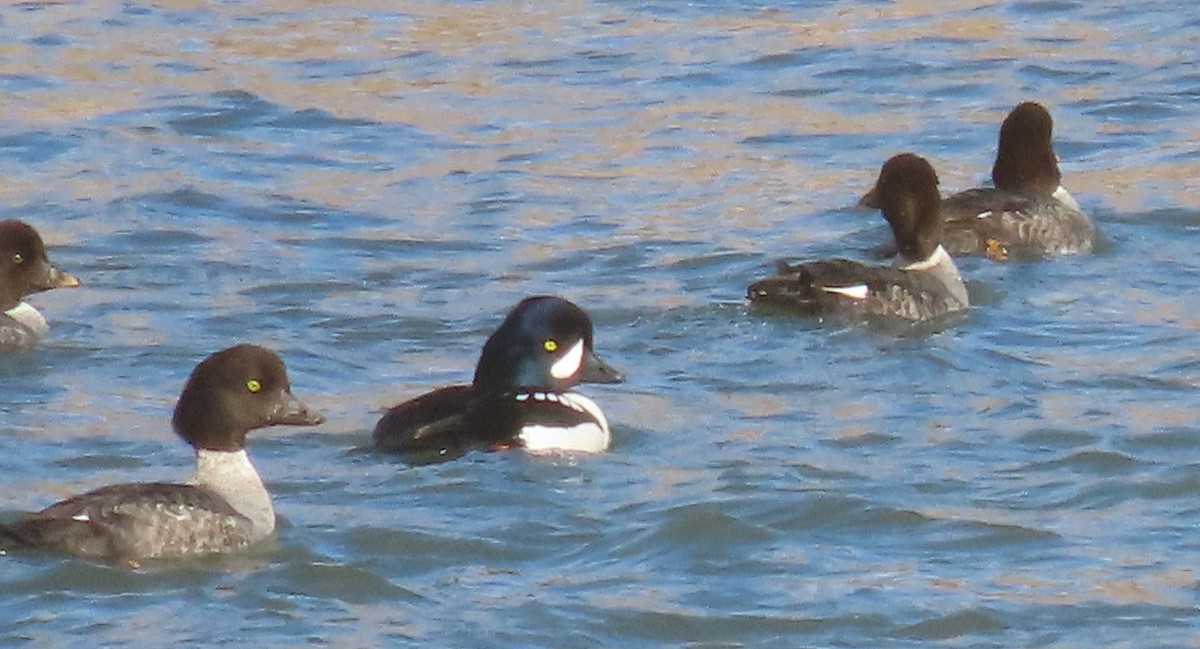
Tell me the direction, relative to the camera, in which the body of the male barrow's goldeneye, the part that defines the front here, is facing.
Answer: to the viewer's right

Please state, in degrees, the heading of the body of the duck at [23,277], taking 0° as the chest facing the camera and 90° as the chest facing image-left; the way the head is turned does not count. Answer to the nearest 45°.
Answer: approximately 270°

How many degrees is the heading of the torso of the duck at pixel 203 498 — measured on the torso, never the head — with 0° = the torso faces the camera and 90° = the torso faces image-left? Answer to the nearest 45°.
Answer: approximately 270°
